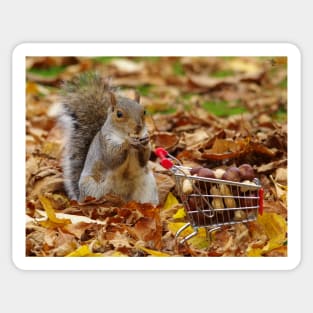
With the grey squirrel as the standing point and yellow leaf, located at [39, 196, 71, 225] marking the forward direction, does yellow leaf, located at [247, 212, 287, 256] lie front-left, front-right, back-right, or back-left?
back-left

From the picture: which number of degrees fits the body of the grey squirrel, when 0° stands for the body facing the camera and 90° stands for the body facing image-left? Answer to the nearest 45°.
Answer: approximately 315°

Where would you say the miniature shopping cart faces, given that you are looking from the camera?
facing to the right of the viewer
